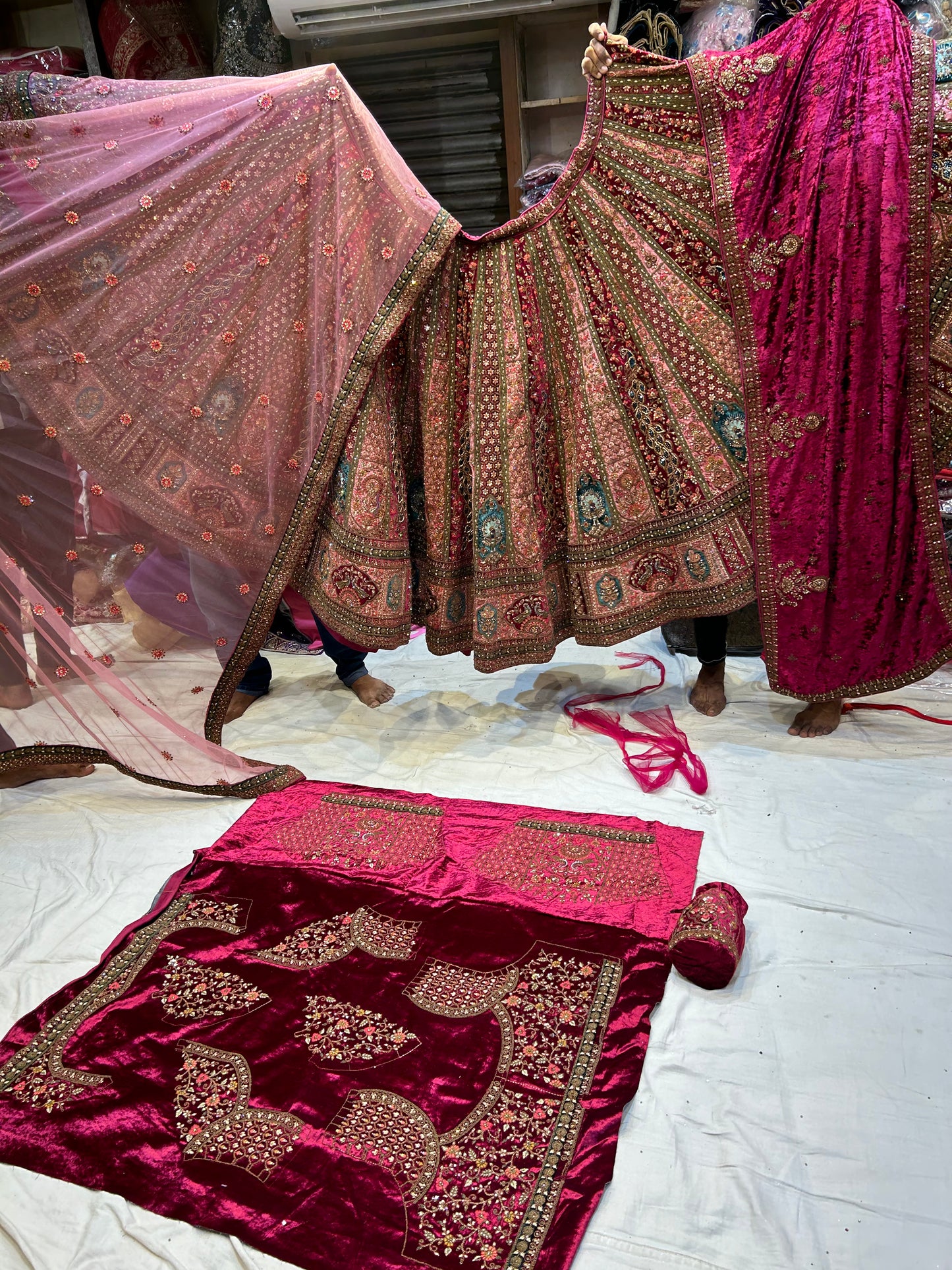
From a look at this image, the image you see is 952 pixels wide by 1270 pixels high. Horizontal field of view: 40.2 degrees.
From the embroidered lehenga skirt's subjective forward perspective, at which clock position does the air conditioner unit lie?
The air conditioner unit is roughly at 6 o'clock from the embroidered lehenga skirt.

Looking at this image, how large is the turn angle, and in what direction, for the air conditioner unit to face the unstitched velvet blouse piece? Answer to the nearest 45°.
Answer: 0° — it already faces it

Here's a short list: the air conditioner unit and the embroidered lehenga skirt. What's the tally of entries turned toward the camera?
2

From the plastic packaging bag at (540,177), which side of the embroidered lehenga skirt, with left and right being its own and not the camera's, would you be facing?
back

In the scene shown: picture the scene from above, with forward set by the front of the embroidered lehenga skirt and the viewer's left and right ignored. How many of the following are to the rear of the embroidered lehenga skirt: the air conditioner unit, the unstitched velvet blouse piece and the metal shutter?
2

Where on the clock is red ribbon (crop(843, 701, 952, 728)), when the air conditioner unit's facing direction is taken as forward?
The red ribbon is roughly at 11 o'clock from the air conditioner unit.

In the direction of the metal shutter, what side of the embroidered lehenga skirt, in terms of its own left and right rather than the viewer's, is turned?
back
